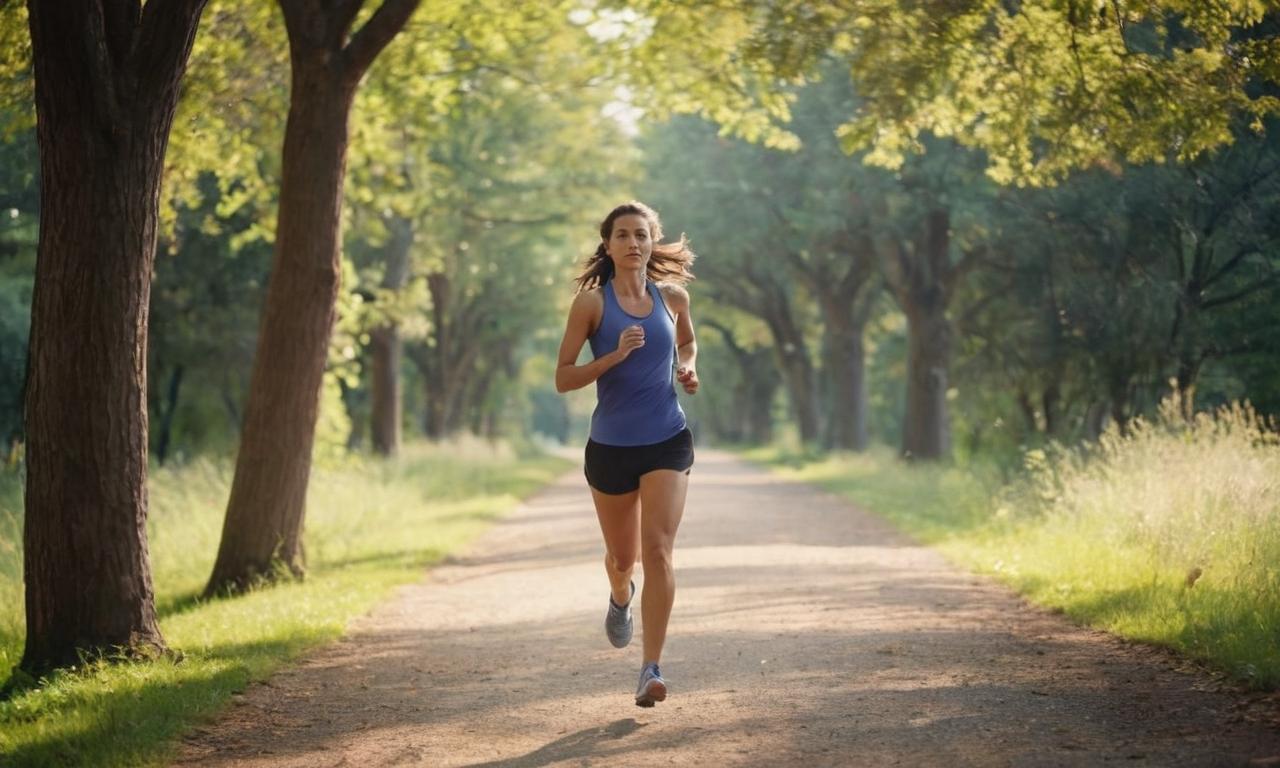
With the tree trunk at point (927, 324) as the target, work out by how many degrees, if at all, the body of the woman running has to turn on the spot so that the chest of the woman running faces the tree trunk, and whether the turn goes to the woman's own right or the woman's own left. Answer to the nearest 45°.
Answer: approximately 180°

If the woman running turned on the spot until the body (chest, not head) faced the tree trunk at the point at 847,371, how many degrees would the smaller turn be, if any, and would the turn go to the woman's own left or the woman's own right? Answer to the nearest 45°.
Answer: approximately 180°

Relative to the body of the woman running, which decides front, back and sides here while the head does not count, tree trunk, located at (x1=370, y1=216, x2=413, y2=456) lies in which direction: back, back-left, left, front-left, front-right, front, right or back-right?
back

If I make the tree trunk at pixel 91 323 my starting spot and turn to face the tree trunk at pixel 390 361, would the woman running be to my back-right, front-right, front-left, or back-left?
back-right

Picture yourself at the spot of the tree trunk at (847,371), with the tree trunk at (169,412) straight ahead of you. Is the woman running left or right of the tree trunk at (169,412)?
left

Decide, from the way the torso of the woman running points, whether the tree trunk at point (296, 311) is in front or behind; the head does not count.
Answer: behind

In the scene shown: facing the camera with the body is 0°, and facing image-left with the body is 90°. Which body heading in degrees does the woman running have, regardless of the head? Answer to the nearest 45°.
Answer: approximately 0°

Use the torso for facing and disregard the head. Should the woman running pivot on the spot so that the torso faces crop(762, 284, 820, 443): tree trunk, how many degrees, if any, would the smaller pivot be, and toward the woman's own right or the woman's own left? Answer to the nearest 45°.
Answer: approximately 180°

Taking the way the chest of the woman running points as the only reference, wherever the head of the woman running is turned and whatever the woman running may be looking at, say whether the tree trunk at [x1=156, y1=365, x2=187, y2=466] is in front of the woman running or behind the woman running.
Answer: behind
